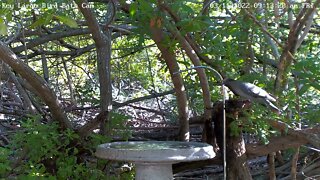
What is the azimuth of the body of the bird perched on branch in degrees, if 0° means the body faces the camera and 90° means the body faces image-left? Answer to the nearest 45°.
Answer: approximately 90°

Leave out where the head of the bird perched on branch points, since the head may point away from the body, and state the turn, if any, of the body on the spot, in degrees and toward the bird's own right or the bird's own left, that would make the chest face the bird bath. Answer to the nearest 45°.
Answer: approximately 45° to the bird's own left
